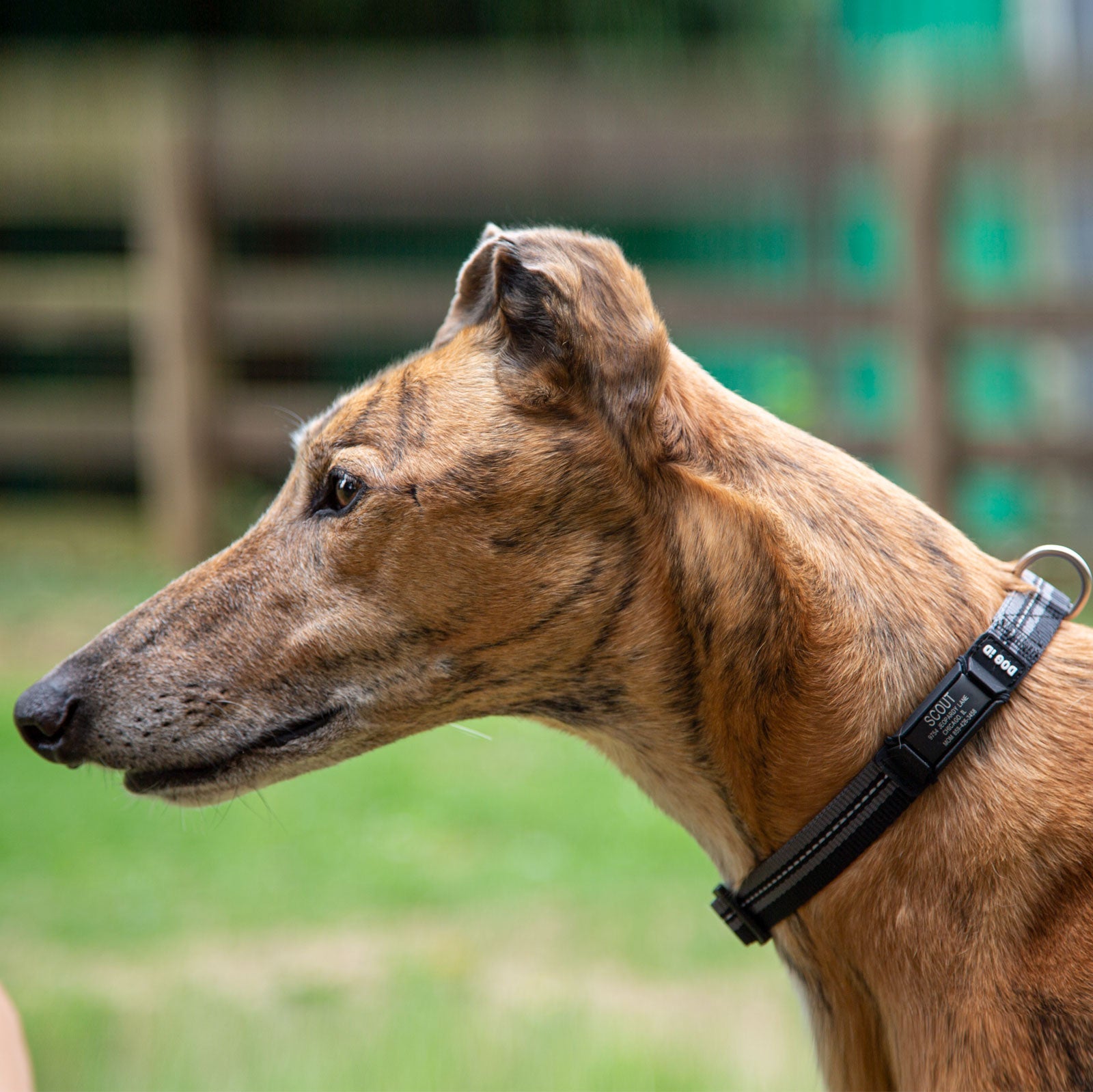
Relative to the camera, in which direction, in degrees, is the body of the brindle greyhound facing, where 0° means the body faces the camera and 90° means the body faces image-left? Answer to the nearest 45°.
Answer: approximately 90°

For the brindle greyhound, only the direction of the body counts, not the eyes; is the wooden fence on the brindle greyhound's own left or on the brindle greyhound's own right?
on the brindle greyhound's own right
